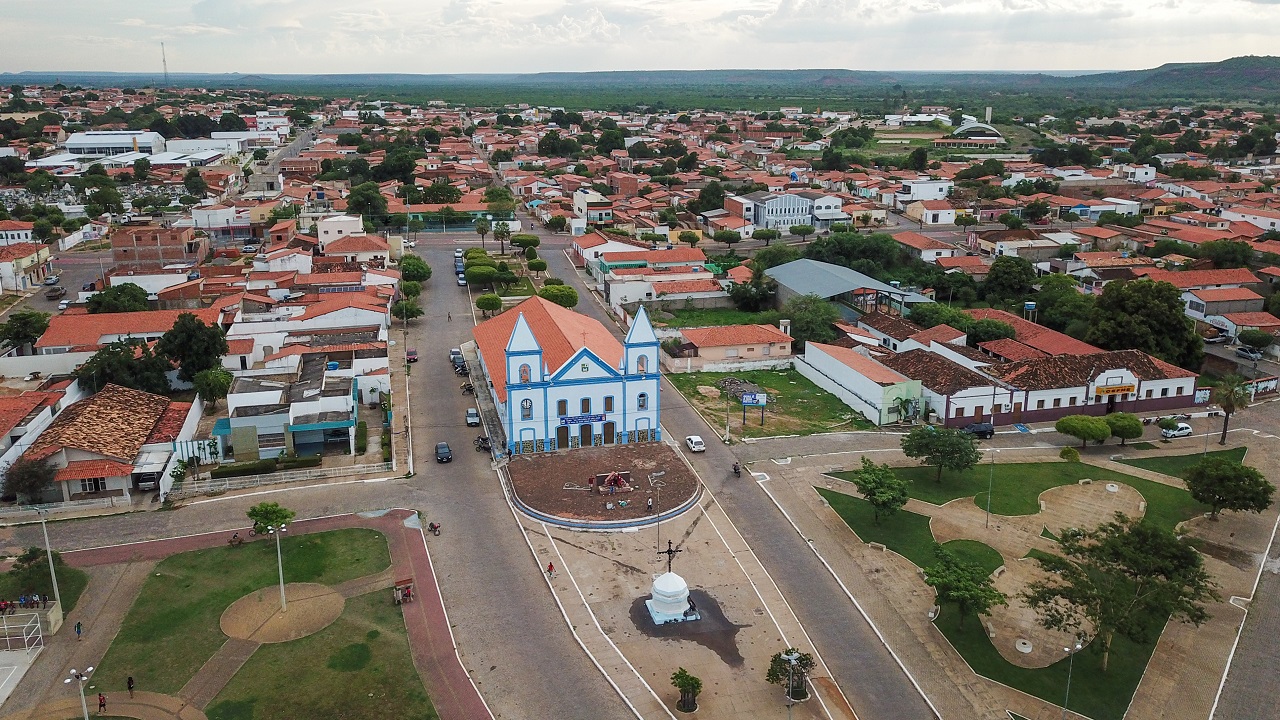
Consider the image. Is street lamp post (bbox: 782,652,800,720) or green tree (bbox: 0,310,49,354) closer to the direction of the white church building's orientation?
the street lamp post

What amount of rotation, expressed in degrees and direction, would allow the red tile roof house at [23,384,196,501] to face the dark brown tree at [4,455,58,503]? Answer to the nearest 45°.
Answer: approximately 45° to its right

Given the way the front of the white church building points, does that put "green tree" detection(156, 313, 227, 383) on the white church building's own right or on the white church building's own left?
on the white church building's own right

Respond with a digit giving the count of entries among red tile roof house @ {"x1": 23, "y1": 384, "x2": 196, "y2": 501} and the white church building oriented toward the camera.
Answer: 2

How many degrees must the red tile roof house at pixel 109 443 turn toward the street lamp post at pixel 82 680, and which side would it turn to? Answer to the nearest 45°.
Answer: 0° — it already faces it

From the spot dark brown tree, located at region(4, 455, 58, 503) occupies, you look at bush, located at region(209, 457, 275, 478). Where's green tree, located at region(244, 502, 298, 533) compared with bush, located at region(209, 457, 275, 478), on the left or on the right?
right

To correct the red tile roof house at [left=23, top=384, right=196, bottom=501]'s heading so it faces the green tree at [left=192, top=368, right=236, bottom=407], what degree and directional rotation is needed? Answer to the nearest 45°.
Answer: approximately 135° to its left

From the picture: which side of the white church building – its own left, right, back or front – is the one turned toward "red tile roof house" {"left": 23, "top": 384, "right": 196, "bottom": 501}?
right

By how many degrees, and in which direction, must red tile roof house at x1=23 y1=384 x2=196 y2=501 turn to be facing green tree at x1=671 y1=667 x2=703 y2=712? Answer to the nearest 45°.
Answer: approximately 45° to its left

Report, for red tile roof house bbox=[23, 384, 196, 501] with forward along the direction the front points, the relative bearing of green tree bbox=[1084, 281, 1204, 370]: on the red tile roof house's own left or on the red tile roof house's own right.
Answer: on the red tile roof house's own left
